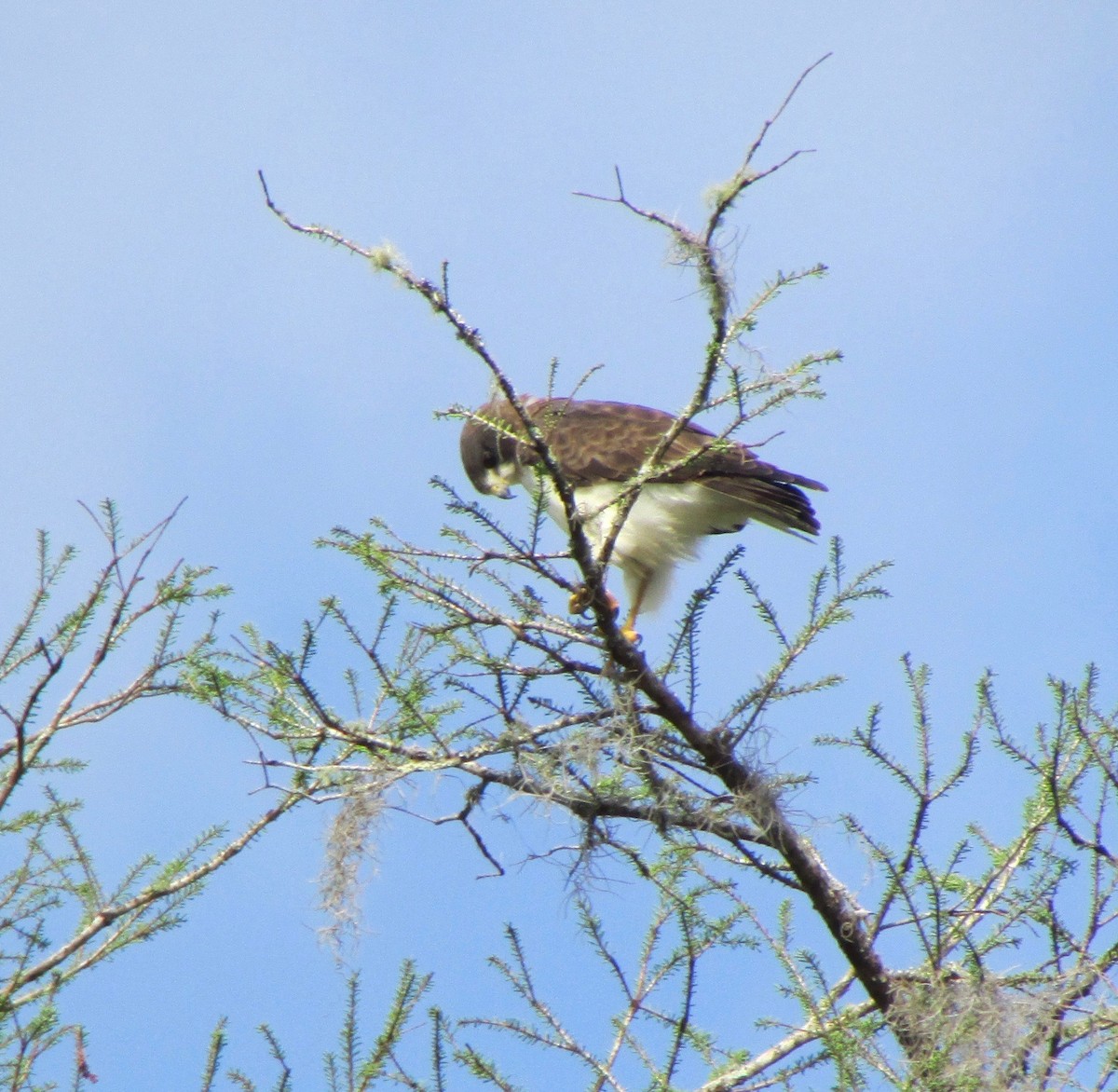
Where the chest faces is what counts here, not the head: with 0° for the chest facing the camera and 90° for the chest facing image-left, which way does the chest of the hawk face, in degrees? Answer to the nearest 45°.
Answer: approximately 90°
